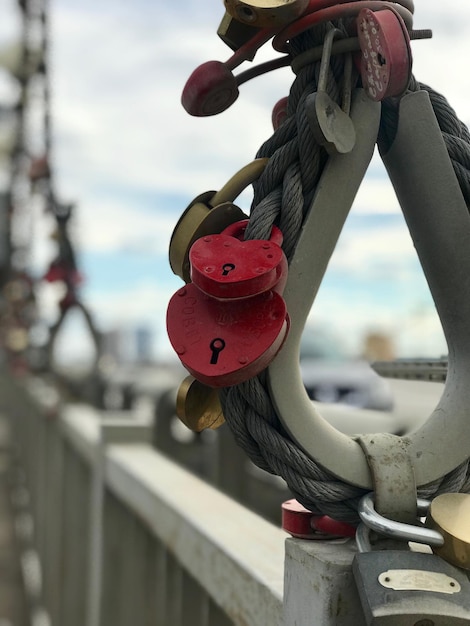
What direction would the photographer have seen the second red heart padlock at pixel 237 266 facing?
facing the viewer

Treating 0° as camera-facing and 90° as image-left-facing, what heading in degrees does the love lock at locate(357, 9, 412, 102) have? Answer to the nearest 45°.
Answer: approximately 45°

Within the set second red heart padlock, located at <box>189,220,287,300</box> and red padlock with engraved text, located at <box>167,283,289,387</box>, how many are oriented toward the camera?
2

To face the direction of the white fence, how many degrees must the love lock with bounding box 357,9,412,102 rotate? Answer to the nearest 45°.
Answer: approximately 90° to its right

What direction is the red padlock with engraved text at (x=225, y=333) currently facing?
toward the camera
